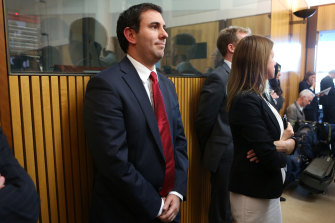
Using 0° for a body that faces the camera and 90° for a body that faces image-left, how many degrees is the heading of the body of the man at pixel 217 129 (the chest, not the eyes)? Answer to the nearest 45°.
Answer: approximately 270°

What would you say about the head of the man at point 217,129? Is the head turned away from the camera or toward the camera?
away from the camera

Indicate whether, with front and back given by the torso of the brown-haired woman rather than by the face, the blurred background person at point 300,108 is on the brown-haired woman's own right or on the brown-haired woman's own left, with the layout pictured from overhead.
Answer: on the brown-haired woman's own left

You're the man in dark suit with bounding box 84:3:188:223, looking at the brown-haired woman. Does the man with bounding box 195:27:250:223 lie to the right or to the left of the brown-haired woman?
left

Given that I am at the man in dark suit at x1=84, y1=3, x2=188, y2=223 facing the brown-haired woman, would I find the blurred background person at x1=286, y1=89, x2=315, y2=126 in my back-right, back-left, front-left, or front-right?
front-left

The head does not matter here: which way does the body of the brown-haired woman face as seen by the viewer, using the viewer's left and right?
facing to the right of the viewer

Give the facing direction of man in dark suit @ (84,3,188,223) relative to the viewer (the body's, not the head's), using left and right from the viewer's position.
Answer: facing the viewer and to the right of the viewer

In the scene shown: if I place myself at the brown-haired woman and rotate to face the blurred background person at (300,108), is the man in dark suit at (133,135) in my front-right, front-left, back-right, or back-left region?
back-left

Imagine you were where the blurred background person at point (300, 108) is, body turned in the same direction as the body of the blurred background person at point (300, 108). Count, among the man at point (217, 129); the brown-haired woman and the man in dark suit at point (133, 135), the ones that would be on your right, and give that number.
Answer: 3

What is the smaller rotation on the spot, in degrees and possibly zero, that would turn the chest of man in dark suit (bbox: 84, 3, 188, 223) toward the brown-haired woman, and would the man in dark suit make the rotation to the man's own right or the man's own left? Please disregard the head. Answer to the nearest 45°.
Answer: approximately 45° to the man's own left
